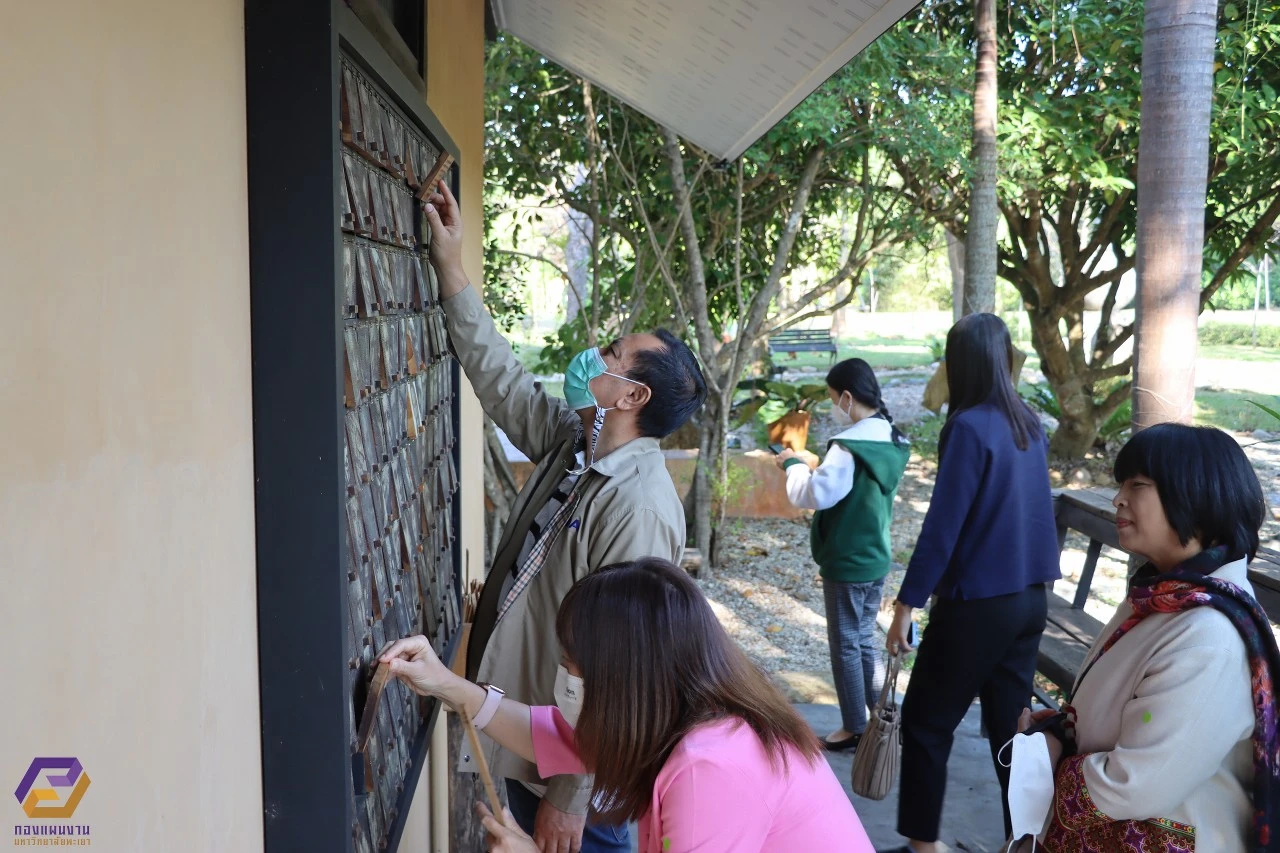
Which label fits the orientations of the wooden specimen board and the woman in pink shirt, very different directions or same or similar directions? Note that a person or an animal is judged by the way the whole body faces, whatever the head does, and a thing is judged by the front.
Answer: very different directions

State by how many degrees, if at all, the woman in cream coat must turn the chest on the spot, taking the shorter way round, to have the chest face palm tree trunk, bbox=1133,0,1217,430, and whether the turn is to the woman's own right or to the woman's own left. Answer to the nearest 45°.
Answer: approximately 90° to the woman's own right

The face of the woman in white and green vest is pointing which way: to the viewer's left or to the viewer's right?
to the viewer's left

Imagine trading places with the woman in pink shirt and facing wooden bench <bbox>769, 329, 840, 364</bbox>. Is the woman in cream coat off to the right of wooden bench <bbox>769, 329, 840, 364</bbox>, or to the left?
right

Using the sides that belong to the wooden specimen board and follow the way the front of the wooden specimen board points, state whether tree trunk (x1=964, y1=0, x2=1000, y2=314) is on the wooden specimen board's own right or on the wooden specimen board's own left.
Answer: on the wooden specimen board's own left

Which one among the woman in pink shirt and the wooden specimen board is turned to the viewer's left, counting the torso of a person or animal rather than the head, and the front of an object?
the woman in pink shirt

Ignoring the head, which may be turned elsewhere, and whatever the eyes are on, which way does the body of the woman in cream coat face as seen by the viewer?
to the viewer's left

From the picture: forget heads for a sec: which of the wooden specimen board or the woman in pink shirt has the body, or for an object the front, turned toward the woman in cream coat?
the wooden specimen board

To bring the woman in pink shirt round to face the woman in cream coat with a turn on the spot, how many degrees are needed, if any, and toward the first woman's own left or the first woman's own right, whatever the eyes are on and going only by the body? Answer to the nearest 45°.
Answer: approximately 135° to the first woman's own right

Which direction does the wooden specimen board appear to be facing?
to the viewer's right

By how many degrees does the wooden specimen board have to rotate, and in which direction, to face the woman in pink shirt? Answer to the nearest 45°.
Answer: approximately 45° to its right

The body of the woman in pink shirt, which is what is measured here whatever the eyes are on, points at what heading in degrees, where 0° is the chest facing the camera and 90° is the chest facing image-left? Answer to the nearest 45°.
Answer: approximately 90°

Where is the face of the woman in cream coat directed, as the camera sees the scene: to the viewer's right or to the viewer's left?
to the viewer's left
